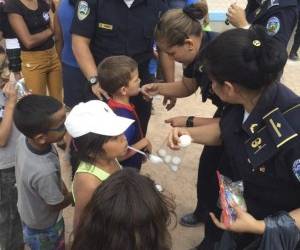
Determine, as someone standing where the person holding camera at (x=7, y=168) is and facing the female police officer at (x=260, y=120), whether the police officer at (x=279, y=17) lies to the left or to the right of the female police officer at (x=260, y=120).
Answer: left

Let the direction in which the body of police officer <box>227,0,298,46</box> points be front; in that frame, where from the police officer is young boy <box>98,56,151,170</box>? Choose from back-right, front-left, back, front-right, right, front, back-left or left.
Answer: front-left

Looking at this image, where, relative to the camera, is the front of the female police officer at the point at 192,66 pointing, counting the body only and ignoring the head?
to the viewer's left

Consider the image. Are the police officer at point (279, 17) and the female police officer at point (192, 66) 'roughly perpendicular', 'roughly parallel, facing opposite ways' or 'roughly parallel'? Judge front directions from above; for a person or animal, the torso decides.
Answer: roughly parallel

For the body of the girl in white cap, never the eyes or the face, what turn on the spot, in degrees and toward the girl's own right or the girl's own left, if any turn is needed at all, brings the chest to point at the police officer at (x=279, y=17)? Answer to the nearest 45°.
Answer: approximately 45° to the girl's own left

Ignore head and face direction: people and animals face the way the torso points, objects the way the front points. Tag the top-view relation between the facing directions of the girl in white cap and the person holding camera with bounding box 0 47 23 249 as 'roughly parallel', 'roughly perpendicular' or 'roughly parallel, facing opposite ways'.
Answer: roughly parallel

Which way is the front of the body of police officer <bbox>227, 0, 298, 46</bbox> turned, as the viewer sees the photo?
to the viewer's left

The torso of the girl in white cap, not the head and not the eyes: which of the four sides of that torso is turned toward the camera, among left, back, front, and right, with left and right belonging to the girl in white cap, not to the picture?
right

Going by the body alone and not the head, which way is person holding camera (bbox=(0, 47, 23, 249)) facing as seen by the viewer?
to the viewer's right

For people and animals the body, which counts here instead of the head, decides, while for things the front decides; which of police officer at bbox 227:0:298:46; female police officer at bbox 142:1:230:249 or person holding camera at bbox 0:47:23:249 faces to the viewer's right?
the person holding camera

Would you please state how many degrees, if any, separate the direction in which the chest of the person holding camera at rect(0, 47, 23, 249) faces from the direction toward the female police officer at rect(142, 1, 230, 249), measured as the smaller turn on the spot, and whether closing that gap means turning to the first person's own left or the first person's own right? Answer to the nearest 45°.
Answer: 0° — they already face them

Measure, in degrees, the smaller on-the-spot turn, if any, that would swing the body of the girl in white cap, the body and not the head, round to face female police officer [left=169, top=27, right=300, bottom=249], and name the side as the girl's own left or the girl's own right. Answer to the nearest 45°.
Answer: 0° — they already face them

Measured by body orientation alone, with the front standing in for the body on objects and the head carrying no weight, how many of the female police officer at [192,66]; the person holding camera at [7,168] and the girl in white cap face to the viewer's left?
1
